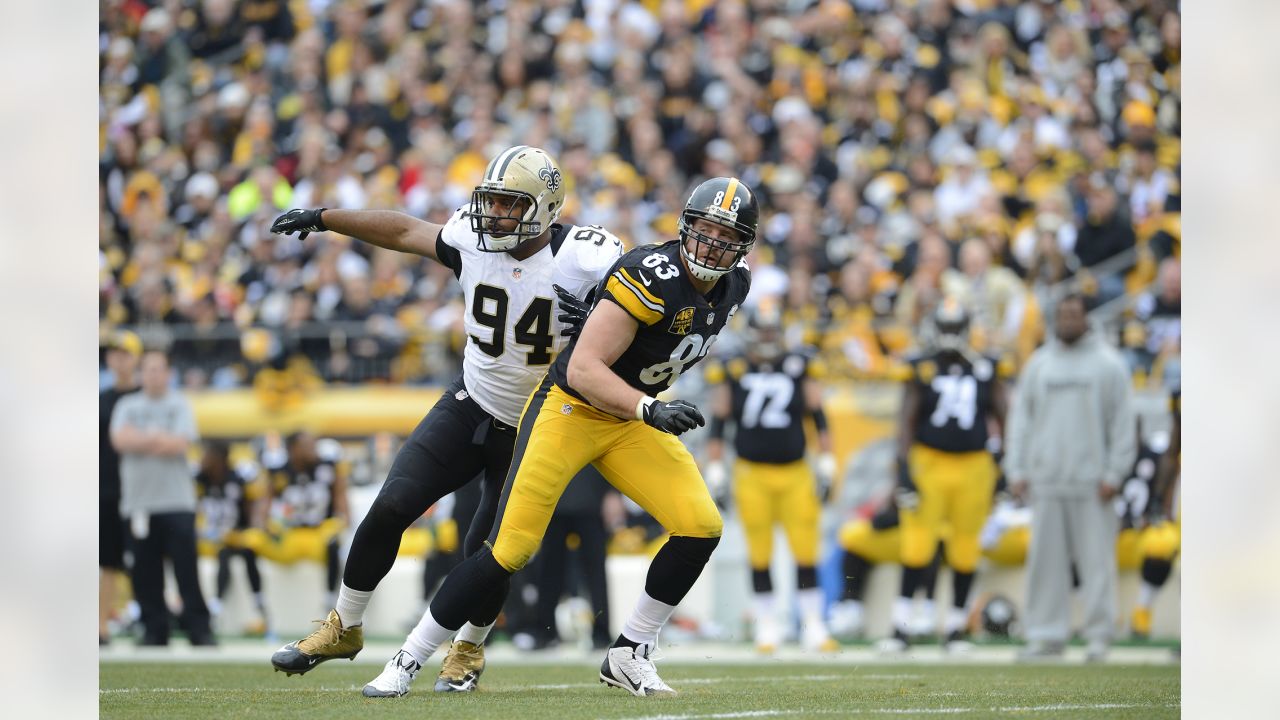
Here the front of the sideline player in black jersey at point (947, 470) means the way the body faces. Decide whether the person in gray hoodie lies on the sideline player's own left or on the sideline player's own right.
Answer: on the sideline player's own left

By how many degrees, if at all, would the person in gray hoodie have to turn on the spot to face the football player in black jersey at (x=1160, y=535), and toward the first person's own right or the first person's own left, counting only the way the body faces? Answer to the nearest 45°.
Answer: approximately 135° to the first person's own left

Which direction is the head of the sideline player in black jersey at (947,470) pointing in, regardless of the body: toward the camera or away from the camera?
toward the camera

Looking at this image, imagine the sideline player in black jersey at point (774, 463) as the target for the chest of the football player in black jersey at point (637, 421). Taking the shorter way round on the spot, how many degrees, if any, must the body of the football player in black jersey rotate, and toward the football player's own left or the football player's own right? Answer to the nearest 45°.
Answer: approximately 135° to the football player's own left

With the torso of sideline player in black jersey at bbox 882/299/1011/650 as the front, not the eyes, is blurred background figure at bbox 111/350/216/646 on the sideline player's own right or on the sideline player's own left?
on the sideline player's own right

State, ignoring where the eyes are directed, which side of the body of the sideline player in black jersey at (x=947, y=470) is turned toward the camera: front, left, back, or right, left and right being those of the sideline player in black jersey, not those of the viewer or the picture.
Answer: front

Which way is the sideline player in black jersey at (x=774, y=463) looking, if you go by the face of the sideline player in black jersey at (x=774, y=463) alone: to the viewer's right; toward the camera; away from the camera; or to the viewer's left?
toward the camera

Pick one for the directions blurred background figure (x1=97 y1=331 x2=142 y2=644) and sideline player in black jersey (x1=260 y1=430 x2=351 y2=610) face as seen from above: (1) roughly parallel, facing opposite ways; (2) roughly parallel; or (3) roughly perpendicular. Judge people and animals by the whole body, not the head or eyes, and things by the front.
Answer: roughly parallel

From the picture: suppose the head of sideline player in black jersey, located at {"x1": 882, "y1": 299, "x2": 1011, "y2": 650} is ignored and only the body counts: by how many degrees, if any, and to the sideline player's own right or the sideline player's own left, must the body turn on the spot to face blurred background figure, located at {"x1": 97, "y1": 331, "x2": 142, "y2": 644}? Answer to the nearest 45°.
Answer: approximately 90° to the sideline player's own right

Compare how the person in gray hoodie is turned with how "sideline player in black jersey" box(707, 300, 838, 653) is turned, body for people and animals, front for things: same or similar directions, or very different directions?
same or similar directions

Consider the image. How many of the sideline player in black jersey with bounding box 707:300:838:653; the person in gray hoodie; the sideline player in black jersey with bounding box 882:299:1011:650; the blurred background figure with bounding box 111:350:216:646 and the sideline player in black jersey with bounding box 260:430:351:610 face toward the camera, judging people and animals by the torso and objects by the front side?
5

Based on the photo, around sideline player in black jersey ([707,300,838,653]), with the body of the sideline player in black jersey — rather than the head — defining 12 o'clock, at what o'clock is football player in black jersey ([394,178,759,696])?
The football player in black jersey is roughly at 12 o'clock from the sideline player in black jersey.

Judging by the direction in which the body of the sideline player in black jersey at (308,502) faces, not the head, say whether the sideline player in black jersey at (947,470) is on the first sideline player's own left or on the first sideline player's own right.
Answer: on the first sideline player's own left

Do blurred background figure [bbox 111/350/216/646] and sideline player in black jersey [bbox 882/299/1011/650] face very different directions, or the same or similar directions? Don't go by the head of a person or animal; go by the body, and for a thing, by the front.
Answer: same or similar directions

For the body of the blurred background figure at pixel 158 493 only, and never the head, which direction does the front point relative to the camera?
toward the camera

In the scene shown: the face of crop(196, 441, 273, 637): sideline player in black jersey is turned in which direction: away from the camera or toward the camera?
toward the camera

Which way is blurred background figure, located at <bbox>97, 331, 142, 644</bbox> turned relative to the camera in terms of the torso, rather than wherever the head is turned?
toward the camera

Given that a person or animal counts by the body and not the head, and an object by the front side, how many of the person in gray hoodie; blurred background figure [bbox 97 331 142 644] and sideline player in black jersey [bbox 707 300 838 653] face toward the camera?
3

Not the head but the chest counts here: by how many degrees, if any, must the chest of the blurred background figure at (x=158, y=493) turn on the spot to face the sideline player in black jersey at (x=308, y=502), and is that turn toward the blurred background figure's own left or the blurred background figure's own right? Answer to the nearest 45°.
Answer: approximately 135° to the blurred background figure's own left
